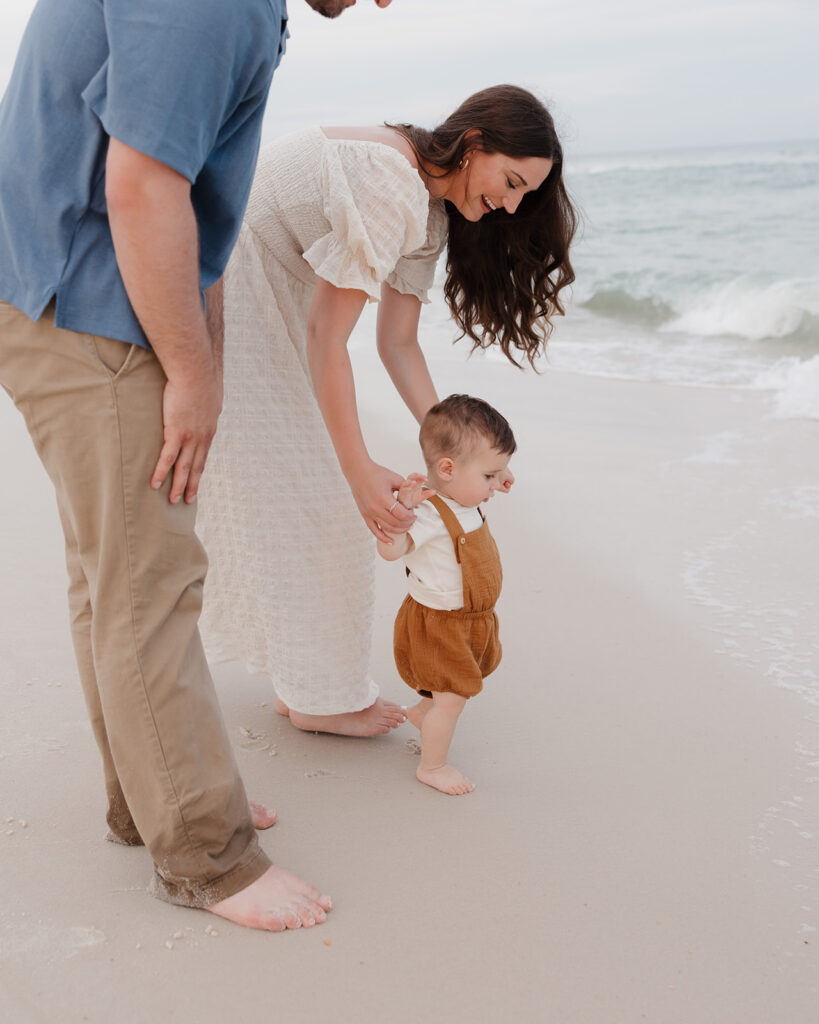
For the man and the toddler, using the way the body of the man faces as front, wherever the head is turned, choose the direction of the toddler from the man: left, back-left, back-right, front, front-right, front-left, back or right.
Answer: front-left

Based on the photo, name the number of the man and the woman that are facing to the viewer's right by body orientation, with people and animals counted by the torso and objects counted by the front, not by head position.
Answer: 2

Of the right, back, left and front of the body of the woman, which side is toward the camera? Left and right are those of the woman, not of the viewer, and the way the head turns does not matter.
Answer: right

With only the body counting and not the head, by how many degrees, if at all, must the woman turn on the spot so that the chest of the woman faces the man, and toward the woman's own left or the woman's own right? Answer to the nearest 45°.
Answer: approximately 90° to the woman's own right

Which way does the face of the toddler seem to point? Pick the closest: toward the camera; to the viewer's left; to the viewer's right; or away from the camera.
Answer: to the viewer's right

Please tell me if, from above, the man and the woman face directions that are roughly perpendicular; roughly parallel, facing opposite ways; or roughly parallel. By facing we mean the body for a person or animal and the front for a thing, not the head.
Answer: roughly parallel

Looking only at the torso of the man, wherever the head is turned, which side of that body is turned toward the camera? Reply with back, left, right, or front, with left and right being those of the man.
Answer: right
